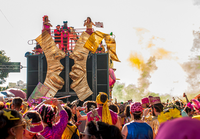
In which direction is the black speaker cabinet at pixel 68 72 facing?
toward the camera

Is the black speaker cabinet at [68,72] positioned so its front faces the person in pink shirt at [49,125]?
yes

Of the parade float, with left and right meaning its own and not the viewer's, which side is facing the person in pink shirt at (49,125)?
front

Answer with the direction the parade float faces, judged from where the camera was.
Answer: facing away from the viewer
